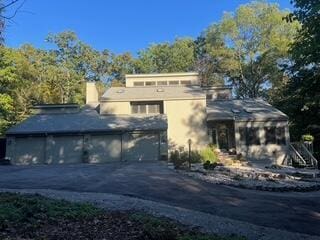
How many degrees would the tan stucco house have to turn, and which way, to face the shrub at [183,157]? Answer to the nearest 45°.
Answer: approximately 45° to its left

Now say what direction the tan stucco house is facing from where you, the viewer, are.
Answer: facing the viewer

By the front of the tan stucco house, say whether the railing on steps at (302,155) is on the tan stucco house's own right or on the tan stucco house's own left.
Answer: on the tan stucco house's own left

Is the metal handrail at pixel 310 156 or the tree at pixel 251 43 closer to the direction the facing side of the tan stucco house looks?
the metal handrail

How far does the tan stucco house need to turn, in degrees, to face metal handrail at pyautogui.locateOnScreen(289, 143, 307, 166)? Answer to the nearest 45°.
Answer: approximately 90° to its left

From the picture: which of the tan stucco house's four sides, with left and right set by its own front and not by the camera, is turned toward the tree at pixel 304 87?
left

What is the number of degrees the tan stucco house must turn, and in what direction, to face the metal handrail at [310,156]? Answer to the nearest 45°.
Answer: approximately 90° to its left

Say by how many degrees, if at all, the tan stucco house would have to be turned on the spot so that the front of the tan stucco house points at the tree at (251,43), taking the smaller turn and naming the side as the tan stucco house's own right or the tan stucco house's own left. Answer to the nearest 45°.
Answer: approximately 135° to the tan stucco house's own left
